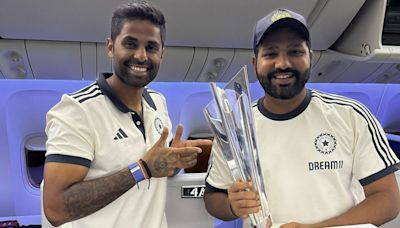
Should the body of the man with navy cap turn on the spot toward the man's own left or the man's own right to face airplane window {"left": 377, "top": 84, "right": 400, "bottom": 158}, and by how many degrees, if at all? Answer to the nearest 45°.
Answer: approximately 180°

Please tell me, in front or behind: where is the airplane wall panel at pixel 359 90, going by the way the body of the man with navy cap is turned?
behind

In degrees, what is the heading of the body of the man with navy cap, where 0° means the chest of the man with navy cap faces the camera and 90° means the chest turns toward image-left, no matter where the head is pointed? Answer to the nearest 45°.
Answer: approximately 0°

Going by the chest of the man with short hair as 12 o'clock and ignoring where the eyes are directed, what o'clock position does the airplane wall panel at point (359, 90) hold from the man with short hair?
The airplane wall panel is roughly at 9 o'clock from the man with short hair.

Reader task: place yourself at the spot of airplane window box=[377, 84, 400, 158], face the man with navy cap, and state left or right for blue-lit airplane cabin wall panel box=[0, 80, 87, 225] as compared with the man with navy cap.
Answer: right

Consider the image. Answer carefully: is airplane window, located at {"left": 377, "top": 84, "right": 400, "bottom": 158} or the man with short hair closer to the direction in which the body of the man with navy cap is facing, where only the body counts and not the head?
the man with short hair

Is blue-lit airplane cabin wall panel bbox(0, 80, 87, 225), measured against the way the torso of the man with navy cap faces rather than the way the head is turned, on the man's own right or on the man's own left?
on the man's own right

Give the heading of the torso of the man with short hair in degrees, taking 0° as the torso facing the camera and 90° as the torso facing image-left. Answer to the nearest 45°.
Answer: approximately 315°

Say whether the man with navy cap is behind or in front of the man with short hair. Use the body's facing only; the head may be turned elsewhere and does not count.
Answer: in front

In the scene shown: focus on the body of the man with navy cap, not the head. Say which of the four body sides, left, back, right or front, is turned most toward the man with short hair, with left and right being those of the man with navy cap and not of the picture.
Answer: right
